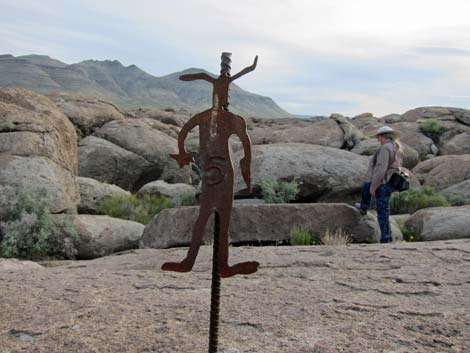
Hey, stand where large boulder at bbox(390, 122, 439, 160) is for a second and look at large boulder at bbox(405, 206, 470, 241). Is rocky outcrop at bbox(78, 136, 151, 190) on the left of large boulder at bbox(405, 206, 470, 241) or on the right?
right

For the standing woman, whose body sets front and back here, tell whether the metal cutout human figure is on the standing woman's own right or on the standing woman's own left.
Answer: on the standing woman's own left

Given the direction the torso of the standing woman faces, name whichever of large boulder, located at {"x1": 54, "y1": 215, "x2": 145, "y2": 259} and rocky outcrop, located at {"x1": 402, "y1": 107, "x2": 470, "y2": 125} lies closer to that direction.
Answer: the large boulder

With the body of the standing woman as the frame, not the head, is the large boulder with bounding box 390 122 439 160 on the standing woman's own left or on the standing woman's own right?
on the standing woman's own right

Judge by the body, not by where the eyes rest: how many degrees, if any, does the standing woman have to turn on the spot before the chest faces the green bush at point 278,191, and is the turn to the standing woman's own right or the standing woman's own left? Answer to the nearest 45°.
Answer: approximately 45° to the standing woman's own right

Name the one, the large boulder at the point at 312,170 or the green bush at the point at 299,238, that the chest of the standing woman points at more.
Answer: the green bush

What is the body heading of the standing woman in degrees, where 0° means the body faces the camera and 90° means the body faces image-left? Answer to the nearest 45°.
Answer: approximately 90°

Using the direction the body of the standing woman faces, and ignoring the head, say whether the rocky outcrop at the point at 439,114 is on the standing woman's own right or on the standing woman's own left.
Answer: on the standing woman's own right

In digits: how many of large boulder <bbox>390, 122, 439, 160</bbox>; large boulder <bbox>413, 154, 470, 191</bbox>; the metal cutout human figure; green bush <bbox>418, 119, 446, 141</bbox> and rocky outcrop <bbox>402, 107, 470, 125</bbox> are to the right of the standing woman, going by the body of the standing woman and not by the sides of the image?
4
